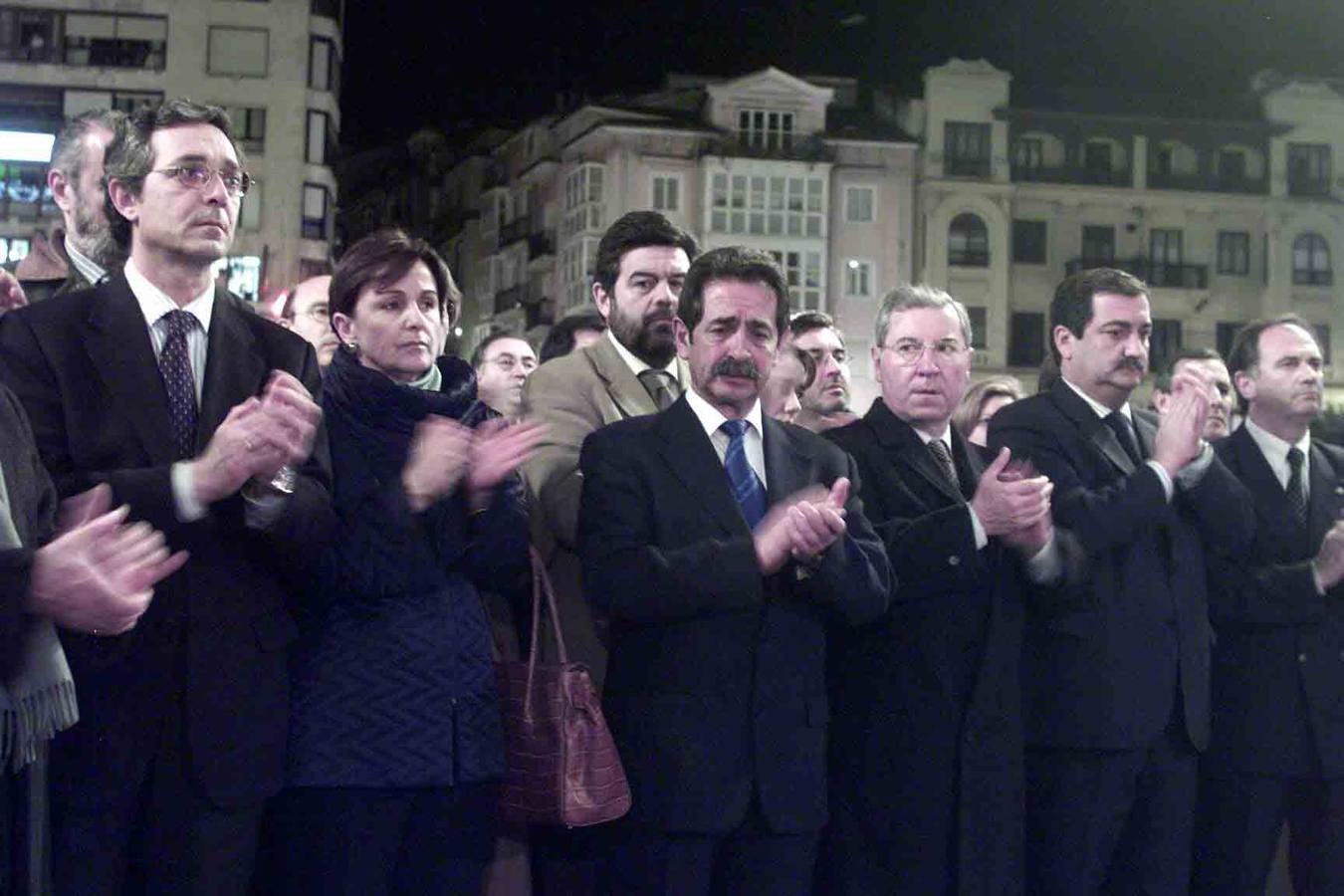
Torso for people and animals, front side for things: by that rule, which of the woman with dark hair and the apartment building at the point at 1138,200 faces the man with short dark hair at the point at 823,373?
the apartment building

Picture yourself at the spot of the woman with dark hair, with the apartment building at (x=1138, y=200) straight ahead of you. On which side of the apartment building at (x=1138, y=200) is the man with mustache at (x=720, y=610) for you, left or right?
right

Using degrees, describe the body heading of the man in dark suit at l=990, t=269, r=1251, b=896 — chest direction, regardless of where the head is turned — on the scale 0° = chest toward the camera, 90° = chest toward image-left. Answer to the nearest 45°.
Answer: approximately 315°

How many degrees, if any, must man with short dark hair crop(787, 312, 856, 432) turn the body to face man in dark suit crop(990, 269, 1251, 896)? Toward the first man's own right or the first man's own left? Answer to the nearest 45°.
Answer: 0° — they already face them

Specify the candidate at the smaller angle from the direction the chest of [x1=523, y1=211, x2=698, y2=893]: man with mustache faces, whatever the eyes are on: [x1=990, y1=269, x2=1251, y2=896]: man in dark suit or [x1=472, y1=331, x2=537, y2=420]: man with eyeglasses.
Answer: the man in dark suit

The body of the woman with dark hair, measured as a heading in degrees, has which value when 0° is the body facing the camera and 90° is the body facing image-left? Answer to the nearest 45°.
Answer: approximately 315°

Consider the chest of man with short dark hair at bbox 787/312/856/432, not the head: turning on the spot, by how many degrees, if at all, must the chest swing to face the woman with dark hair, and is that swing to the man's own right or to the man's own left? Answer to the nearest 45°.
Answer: approximately 45° to the man's own right

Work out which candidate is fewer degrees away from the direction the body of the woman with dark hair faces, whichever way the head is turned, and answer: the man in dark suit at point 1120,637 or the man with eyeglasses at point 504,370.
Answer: the man in dark suit

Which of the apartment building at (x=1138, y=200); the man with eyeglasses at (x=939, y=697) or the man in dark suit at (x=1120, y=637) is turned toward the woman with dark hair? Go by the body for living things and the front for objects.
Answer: the apartment building

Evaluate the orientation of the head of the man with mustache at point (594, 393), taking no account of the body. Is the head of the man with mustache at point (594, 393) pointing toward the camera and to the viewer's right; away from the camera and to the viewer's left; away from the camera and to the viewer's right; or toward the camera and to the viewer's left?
toward the camera and to the viewer's right

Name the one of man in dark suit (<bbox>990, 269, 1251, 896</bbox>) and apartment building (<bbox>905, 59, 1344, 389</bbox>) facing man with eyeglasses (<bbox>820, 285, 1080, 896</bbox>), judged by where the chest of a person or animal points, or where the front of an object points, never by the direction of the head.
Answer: the apartment building

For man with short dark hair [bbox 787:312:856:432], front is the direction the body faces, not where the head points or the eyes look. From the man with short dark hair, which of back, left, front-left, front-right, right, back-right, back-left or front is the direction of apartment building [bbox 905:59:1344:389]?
back-left
